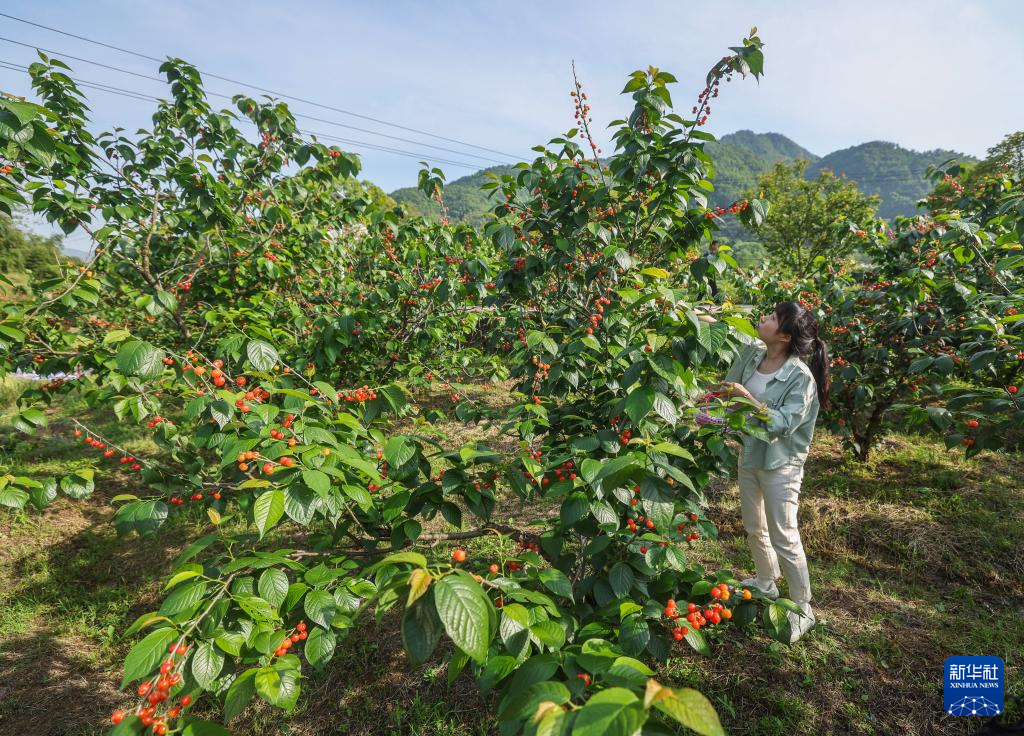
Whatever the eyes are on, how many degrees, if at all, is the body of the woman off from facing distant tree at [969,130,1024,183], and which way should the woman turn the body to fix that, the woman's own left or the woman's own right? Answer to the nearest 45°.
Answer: approximately 135° to the woman's own right

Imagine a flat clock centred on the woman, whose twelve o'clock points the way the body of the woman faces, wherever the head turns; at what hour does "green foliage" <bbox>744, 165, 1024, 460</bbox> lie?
The green foliage is roughly at 5 o'clock from the woman.

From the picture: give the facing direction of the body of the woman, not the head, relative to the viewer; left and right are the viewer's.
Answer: facing the viewer and to the left of the viewer

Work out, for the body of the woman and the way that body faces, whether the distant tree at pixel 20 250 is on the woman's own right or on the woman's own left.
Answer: on the woman's own right

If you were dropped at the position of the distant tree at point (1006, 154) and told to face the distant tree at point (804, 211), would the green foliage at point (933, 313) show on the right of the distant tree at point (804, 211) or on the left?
left

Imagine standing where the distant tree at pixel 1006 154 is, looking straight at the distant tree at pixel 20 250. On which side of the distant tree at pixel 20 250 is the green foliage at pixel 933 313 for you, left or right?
left

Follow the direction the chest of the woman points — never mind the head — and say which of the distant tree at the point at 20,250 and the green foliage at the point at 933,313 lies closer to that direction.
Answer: the distant tree

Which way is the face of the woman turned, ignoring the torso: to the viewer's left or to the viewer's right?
to the viewer's left

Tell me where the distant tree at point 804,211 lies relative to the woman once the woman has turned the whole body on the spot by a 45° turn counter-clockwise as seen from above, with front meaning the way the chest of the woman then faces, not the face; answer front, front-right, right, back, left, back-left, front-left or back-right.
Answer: back
